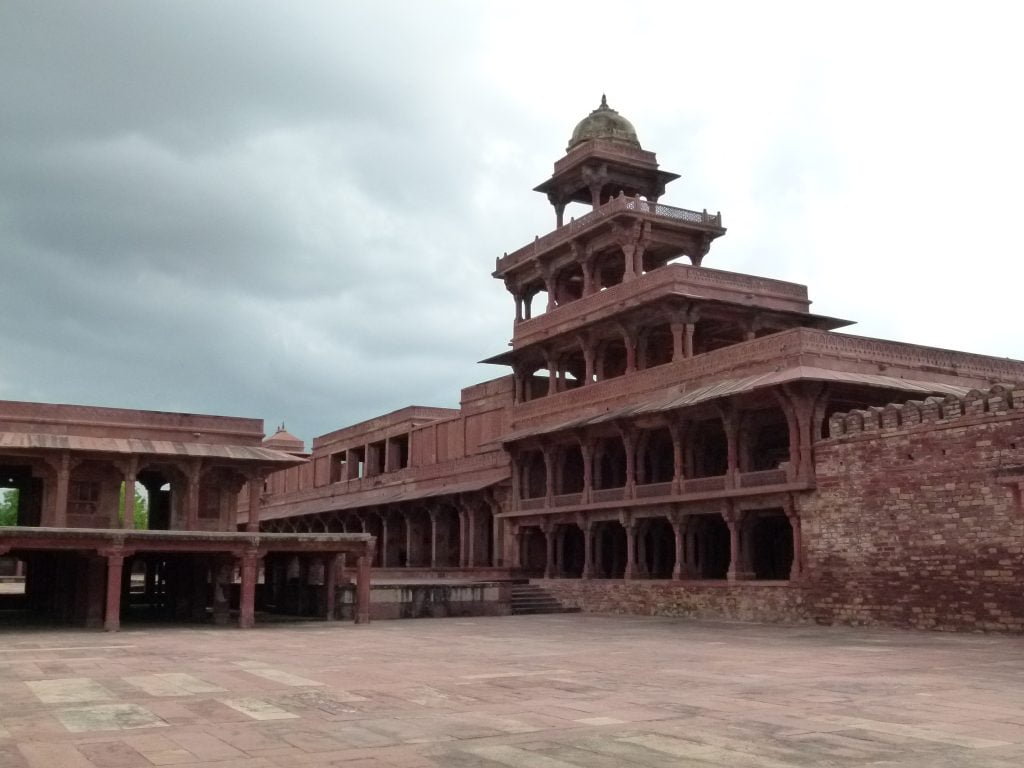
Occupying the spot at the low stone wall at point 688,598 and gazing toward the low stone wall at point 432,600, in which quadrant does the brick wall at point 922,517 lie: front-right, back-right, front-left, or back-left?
back-left

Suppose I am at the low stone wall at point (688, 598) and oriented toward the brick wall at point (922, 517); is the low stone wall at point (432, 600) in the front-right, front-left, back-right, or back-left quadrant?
back-right

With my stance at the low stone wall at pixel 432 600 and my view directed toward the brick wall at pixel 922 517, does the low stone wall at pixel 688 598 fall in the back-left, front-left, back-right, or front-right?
front-left
